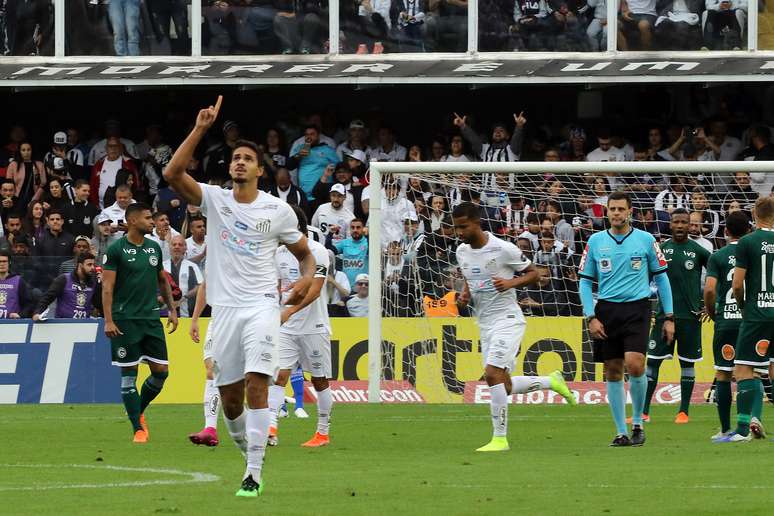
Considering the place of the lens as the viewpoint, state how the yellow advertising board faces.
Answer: facing the viewer

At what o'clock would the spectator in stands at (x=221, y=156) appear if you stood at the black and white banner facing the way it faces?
The spectator in stands is roughly at 3 o'clock from the black and white banner.

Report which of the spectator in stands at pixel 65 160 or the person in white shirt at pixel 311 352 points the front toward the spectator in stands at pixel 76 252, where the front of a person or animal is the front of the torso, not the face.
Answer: the spectator in stands at pixel 65 160

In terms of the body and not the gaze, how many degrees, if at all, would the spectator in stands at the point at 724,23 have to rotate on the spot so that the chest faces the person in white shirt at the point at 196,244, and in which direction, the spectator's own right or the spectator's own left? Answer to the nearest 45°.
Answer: approximately 45° to the spectator's own right

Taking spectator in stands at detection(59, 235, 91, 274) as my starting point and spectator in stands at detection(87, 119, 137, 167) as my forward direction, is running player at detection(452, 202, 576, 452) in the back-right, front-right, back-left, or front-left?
back-right

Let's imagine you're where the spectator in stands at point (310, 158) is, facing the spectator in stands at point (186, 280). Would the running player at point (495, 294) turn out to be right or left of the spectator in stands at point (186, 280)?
left

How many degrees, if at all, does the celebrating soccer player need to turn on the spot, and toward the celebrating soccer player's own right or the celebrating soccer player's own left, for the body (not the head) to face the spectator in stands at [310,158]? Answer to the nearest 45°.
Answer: approximately 180°

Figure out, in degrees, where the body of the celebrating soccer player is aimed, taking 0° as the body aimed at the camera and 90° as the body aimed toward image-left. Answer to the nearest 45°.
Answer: approximately 0°

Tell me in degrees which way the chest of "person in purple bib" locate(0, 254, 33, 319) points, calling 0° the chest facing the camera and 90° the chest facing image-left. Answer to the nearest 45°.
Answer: approximately 0°

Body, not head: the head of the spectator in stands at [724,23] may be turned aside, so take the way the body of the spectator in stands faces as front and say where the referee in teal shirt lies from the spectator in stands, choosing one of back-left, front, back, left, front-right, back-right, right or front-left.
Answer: front

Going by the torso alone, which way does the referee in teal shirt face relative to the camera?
toward the camera
